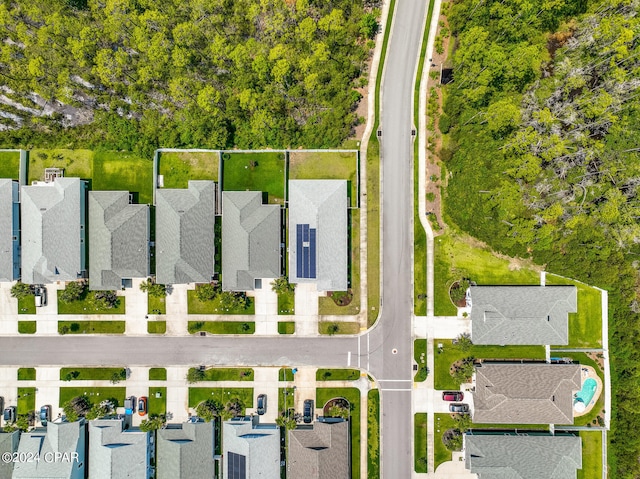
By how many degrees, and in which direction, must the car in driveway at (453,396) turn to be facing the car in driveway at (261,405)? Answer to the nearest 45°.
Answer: approximately 180°

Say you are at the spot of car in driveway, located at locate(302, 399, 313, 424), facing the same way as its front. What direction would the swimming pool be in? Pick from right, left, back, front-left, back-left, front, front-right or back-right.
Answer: left

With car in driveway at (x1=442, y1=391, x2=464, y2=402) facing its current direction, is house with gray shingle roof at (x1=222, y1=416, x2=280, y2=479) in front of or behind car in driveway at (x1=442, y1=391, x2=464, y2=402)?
behind

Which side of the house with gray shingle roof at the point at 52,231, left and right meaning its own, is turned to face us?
front

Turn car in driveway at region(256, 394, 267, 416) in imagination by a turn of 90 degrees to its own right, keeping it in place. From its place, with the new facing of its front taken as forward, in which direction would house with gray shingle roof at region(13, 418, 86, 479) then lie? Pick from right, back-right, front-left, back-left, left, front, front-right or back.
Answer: front

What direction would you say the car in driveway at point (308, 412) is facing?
toward the camera

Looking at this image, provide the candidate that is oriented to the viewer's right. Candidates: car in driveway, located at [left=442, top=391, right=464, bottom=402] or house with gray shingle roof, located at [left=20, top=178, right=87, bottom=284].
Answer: the car in driveway

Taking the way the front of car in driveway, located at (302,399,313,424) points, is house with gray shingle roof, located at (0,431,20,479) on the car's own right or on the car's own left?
on the car's own right

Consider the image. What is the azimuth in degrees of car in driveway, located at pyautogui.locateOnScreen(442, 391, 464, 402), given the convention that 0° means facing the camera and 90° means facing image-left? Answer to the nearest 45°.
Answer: approximately 270°

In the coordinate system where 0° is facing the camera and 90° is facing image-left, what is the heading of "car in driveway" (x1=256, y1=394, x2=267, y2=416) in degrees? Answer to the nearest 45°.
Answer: approximately 0°
